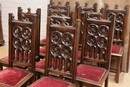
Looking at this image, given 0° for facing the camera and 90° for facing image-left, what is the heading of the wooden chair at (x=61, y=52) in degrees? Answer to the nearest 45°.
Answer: approximately 45°

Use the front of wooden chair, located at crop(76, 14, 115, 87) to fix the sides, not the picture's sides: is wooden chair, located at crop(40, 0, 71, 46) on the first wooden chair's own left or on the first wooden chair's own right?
on the first wooden chair's own right

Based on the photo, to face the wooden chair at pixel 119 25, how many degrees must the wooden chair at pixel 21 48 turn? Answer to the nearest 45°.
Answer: approximately 180°

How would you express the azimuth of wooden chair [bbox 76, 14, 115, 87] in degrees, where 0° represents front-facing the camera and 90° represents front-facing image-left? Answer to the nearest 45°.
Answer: approximately 45°

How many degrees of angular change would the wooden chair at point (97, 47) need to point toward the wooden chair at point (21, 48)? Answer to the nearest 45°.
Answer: approximately 45° to its right

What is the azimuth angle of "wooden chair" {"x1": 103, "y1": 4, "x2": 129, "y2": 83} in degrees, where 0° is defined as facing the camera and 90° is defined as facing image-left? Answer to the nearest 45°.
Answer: approximately 45°
